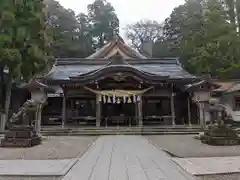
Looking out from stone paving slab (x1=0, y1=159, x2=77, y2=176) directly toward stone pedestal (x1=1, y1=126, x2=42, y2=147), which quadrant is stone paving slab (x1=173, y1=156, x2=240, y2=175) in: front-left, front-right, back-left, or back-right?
back-right

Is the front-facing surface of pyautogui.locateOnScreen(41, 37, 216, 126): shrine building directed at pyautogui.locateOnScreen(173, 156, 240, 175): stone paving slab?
yes

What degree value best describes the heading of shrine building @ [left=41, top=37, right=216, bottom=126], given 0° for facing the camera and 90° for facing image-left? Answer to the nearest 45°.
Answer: approximately 0°

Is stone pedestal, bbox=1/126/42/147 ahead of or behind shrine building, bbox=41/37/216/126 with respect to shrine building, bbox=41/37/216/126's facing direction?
ahead

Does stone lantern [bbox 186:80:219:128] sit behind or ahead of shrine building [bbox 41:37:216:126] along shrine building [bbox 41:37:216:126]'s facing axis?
ahead
